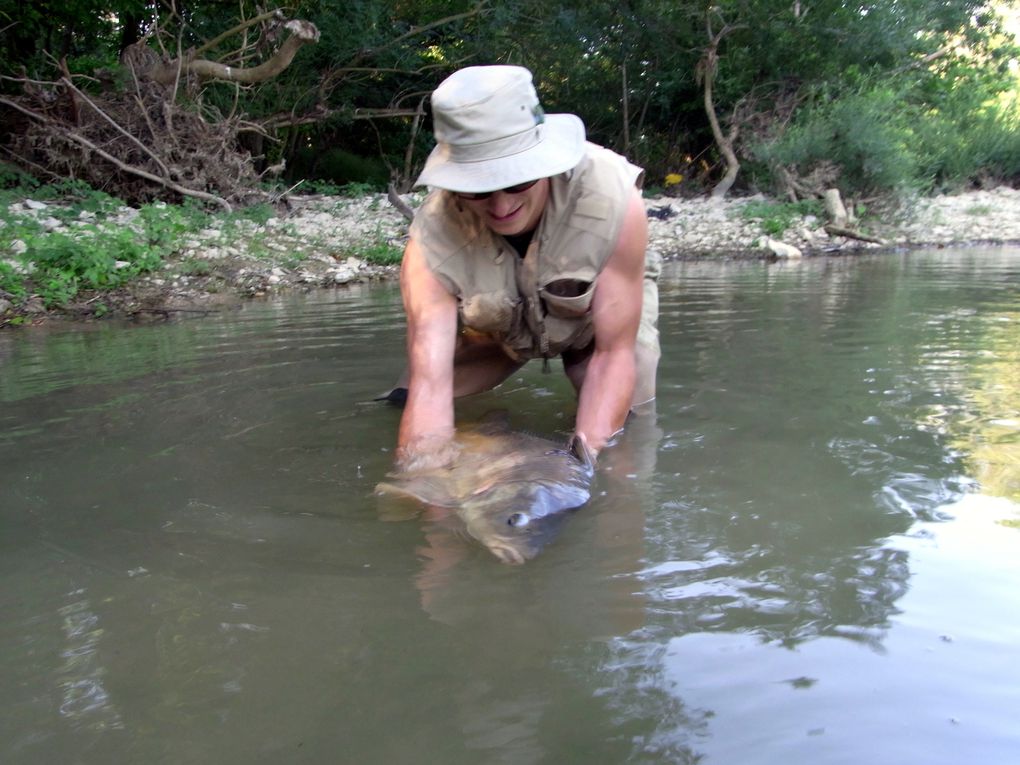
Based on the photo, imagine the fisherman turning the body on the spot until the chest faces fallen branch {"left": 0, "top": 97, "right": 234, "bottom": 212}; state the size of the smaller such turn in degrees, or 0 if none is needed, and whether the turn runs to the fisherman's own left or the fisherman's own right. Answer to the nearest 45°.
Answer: approximately 135° to the fisherman's own right

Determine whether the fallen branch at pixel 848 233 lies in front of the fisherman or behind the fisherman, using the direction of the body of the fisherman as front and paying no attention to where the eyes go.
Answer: behind

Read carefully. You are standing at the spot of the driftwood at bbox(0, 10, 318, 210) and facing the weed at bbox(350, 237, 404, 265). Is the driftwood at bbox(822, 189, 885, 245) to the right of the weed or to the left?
left

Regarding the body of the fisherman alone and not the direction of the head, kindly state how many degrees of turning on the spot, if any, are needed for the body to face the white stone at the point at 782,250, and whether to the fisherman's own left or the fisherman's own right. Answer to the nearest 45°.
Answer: approximately 180°

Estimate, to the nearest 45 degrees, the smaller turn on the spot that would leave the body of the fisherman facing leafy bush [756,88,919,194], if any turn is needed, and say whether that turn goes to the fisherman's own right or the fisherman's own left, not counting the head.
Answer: approximately 135° to the fisherman's own left

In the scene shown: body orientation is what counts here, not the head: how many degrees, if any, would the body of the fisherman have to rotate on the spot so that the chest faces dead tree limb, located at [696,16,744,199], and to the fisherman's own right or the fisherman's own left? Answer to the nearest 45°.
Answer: approximately 180°

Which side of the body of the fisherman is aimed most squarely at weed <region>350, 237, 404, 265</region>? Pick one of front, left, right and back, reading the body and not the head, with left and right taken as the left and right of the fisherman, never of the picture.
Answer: back

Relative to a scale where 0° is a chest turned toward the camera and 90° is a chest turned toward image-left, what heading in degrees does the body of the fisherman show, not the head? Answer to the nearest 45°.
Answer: approximately 0°

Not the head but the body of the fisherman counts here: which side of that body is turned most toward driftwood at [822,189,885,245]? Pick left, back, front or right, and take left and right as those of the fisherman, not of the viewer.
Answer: back
